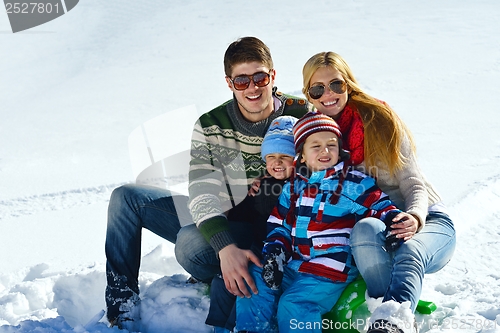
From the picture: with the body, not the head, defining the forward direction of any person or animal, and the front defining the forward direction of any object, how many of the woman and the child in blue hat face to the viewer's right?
0

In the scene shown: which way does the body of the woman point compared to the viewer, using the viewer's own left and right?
facing the viewer and to the left of the viewer

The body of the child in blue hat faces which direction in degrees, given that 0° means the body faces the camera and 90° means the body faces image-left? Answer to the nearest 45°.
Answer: approximately 0°
